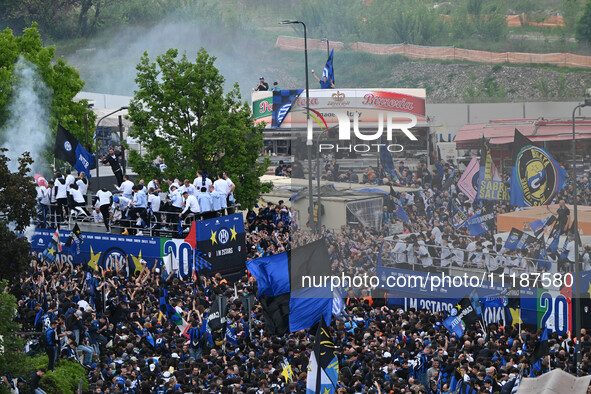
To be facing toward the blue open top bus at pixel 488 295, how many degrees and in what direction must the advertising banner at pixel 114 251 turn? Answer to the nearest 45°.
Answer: approximately 45° to its left

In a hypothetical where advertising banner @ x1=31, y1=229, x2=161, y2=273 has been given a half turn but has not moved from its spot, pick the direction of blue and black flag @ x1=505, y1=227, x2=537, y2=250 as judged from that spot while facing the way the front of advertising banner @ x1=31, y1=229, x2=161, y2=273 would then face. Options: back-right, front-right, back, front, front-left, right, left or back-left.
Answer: back-right

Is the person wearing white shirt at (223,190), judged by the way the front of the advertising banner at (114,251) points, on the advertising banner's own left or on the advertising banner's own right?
on the advertising banner's own left

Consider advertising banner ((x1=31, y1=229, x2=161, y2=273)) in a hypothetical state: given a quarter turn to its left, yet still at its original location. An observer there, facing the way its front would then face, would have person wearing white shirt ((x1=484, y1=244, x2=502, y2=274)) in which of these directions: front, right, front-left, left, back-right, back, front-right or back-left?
front-right

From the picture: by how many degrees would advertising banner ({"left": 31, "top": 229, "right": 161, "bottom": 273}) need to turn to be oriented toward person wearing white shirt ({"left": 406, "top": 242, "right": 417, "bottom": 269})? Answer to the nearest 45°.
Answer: approximately 45° to its left

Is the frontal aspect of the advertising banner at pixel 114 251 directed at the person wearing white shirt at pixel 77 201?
no

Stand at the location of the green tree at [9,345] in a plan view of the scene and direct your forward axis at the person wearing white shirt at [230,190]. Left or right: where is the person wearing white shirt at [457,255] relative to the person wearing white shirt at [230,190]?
right

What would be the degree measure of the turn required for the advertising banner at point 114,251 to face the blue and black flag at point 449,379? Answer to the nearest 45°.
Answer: approximately 45° to its left

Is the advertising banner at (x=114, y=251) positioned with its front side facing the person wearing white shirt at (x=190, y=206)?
no

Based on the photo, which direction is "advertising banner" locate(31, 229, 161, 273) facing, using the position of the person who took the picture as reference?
facing the viewer

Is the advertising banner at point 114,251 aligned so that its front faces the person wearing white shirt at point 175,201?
no

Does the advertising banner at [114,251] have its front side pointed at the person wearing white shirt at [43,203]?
no

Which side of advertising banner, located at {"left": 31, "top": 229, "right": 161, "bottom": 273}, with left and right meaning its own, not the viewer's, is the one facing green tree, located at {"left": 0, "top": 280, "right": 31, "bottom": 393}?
front
